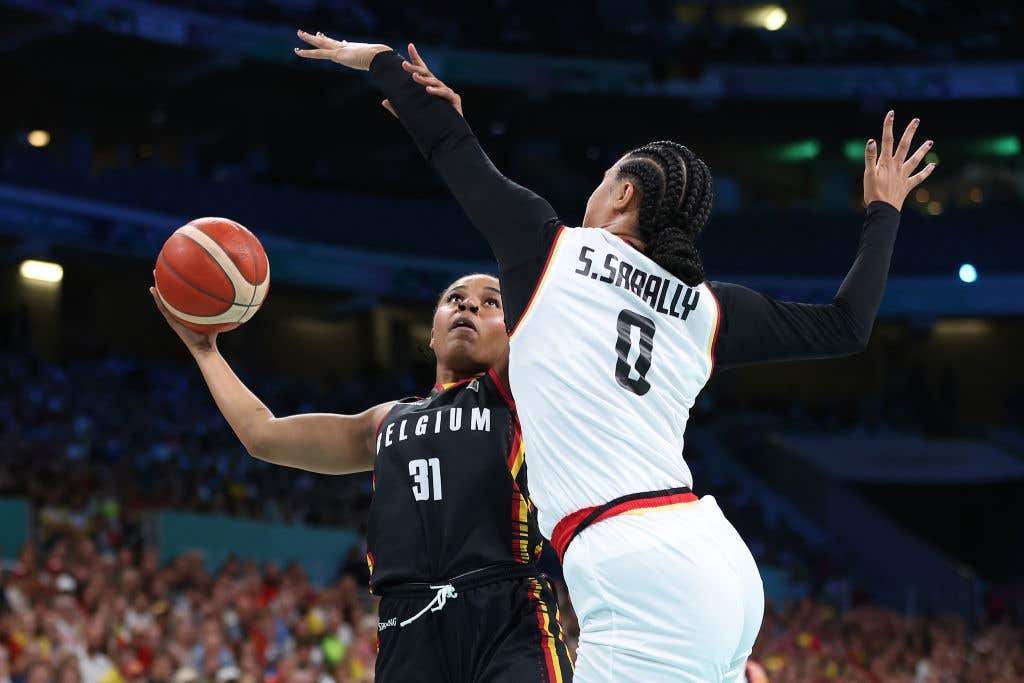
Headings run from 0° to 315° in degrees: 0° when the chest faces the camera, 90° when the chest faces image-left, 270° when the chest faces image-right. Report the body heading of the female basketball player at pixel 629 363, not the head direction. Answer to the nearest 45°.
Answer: approximately 135°

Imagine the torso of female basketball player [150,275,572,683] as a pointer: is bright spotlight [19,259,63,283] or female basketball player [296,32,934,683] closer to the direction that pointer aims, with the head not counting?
the female basketball player

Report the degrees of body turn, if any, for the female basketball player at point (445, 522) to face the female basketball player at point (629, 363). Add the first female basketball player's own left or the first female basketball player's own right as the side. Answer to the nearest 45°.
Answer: approximately 45° to the first female basketball player's own left

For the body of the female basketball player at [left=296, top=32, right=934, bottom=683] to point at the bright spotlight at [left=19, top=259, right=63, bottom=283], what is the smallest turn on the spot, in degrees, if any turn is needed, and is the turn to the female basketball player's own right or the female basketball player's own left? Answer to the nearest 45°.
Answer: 0° — they already face it

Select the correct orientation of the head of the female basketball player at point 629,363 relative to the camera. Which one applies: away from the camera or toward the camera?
away from the camera

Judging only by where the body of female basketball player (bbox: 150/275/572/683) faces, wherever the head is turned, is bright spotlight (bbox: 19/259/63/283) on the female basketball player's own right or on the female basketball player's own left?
on the female basketball player's own right

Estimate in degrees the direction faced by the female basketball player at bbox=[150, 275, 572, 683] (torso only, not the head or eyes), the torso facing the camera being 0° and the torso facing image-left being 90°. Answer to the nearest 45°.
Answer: approximately 45°
